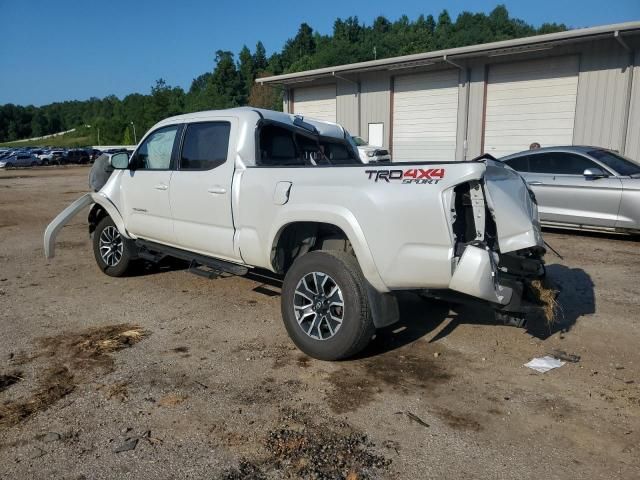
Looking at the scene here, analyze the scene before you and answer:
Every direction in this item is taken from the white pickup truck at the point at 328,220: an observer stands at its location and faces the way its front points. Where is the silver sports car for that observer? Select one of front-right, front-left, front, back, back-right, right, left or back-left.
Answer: right

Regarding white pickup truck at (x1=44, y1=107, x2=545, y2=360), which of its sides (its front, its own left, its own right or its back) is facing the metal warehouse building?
right

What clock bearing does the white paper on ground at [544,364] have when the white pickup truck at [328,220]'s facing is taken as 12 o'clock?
The white paper on ground is roughly at 5 o'clock from the white pickup truck.

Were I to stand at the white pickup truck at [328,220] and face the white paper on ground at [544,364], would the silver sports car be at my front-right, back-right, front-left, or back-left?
front-left

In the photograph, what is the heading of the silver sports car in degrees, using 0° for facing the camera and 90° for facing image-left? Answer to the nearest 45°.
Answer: approximately 315°

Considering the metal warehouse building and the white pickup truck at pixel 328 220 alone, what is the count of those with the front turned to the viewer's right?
0

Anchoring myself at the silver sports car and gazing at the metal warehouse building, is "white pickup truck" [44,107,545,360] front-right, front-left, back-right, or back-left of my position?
back-left

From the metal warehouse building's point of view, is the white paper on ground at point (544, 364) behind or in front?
in front

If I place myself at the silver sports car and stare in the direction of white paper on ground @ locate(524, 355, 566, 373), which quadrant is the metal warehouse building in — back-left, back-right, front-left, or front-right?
back-right

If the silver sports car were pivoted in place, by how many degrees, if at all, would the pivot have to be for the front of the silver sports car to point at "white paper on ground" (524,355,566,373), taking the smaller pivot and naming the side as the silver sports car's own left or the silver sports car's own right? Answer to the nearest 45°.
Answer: approximately 45° to the silver sports car's own right

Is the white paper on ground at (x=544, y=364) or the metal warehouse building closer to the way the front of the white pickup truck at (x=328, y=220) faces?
the metal warehouse building

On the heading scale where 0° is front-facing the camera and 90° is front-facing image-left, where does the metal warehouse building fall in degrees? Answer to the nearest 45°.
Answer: approximately 45°

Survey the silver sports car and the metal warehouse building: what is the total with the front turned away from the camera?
0

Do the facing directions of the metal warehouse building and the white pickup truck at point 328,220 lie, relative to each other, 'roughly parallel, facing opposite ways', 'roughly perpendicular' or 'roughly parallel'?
roughly perpendicular

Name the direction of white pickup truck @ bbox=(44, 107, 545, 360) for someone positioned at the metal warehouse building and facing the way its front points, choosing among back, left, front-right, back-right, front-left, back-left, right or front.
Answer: front-left

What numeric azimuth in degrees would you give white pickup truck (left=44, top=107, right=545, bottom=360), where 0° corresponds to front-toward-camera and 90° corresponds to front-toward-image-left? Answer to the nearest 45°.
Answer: approximately 135°

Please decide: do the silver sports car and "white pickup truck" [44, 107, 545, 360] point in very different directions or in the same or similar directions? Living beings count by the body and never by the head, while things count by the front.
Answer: very different directions
